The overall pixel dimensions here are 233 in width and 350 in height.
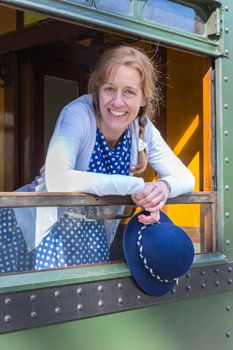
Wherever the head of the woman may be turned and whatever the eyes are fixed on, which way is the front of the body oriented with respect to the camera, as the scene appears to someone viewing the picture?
toward the camera

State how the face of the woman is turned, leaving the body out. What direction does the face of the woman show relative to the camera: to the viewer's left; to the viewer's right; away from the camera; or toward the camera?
toward the camera
